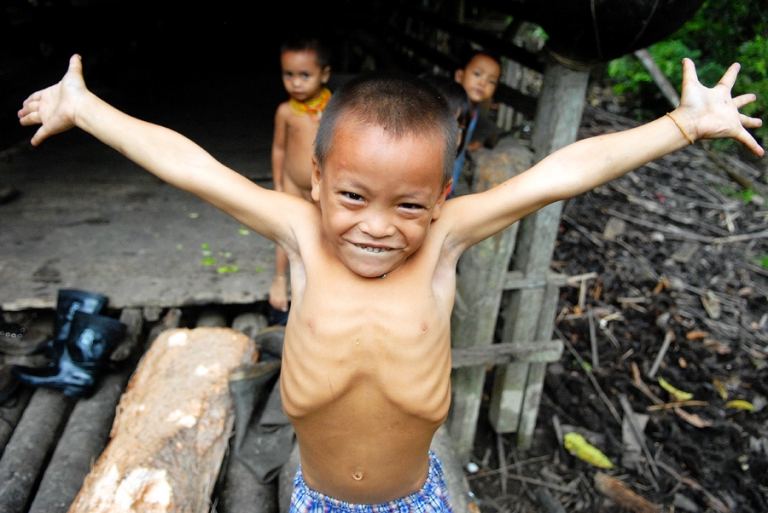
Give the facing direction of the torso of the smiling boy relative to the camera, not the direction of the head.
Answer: toward the camera

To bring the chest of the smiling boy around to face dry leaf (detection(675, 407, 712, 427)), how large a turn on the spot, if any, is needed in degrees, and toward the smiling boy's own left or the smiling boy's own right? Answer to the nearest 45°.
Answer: approximately 135° to the smiling boy's own left

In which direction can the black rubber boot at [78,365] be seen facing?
to the viewer's left

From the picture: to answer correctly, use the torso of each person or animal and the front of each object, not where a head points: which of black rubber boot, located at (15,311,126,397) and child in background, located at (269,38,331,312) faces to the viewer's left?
the black rubber boot

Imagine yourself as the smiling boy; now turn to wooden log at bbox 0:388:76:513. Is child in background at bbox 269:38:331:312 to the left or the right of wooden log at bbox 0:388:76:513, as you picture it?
right

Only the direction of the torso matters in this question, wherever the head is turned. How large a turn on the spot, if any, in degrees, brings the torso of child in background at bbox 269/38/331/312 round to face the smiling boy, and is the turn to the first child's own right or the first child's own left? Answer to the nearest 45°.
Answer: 0° — they already face them

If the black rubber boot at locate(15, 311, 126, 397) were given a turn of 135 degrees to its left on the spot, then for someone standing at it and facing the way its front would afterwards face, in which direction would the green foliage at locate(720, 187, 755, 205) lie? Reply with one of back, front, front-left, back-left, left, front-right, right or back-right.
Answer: front-left

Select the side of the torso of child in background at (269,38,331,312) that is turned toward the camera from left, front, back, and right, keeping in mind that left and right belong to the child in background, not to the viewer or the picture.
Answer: front

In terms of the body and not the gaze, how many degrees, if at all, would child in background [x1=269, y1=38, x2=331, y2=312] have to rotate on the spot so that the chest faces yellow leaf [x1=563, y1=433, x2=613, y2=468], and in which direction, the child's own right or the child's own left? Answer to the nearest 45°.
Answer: approximately 90° to the child's own left

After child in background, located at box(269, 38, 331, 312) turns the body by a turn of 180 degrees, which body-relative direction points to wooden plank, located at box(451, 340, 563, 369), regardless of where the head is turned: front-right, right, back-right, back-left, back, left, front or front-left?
right
